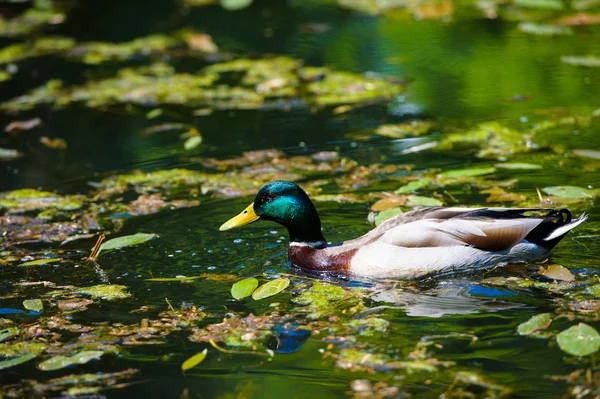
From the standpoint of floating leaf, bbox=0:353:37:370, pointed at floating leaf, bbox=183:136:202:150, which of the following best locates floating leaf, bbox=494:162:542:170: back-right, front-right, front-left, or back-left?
front-right

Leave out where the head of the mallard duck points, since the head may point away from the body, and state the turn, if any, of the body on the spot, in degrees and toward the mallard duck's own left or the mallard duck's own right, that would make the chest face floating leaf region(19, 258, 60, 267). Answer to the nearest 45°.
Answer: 0° — it already faces it

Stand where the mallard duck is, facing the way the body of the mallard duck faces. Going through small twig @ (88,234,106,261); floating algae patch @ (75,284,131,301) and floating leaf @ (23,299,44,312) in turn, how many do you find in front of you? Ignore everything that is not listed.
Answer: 3

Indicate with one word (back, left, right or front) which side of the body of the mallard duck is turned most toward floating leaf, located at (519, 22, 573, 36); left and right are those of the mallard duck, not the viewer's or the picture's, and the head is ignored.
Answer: right

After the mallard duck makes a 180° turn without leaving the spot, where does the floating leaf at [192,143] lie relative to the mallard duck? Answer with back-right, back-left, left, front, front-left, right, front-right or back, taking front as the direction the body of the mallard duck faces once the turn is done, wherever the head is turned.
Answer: back-left

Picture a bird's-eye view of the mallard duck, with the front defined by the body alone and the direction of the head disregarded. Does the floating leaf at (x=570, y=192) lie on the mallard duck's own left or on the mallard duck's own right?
on the mallard duck's own right

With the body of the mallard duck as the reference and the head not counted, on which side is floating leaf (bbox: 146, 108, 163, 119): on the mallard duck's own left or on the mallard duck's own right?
on the mallard duck's own right

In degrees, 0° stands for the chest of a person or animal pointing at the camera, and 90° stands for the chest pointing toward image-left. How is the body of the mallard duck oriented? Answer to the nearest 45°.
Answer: approximately 90°

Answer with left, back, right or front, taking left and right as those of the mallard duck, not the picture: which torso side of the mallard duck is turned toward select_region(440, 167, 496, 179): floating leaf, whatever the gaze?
right

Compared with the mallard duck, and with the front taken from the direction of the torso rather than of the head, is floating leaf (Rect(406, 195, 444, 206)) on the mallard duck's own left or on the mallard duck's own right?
on the mallard duck's own right

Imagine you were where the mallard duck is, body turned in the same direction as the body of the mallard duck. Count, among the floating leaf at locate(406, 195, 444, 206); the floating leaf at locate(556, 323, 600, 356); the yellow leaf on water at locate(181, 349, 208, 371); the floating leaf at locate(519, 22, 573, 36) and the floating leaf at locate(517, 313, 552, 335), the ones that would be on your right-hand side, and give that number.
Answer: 2

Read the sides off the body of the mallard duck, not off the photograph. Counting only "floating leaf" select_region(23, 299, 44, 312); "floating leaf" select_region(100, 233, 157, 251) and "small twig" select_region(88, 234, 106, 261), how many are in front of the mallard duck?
3

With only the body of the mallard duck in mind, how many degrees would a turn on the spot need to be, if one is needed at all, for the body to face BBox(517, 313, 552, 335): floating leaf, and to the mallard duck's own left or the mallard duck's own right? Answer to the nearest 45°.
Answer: approximately 90° to the mallard duck's own left

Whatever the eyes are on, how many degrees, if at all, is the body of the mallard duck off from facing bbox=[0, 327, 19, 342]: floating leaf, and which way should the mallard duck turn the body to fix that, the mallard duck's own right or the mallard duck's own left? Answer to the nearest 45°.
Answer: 0° — it already faces it

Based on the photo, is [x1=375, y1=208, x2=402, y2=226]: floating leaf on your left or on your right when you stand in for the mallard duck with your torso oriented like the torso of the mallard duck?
on your right

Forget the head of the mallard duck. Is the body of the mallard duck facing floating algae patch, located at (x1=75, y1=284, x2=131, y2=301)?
yes

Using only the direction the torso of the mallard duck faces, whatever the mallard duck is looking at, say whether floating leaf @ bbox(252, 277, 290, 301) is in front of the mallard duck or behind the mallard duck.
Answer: in front

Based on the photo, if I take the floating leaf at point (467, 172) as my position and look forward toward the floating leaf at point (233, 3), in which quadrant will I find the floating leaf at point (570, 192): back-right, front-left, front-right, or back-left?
back-right

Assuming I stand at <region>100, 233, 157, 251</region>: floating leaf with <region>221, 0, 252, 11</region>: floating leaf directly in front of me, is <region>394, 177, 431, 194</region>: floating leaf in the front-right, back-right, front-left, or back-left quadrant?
front-right

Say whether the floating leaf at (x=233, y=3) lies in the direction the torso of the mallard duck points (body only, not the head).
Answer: no
